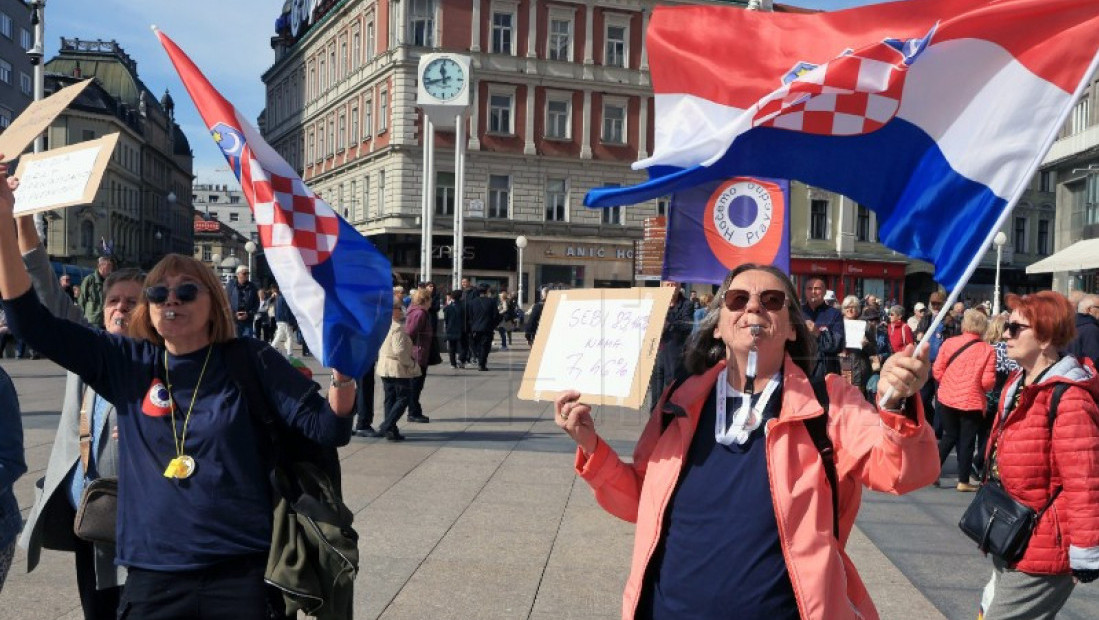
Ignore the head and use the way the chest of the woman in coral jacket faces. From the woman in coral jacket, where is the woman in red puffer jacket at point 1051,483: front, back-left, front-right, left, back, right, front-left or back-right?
back-left

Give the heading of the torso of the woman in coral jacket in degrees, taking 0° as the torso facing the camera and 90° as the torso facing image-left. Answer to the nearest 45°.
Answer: approximately 0°

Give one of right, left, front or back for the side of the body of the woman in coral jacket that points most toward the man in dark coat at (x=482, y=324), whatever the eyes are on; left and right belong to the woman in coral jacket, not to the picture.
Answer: back

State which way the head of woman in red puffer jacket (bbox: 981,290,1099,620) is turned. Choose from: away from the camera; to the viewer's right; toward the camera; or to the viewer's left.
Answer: to the viewer's left

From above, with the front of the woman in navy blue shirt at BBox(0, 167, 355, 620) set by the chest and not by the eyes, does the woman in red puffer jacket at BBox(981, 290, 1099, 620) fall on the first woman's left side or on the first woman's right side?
on the first woman's left side

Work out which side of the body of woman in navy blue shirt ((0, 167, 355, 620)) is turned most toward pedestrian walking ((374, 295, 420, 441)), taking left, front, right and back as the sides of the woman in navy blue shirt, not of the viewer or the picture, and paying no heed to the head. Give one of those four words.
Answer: back

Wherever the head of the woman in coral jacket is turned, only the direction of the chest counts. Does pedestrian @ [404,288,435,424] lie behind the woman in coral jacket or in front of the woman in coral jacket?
behind

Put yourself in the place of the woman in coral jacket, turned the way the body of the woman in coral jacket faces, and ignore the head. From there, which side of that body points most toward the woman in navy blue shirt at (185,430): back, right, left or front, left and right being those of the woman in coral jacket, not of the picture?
right

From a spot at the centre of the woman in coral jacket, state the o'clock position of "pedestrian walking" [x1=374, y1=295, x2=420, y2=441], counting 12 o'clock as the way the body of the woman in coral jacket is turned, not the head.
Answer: The pedestrian walking is roughly at 5 o'clock from the woman in coral jacket.

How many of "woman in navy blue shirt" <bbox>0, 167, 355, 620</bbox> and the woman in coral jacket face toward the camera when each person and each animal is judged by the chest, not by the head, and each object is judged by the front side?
2

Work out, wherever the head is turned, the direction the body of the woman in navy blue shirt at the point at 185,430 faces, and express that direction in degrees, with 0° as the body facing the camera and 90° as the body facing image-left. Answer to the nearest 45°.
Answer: approximately 0°
